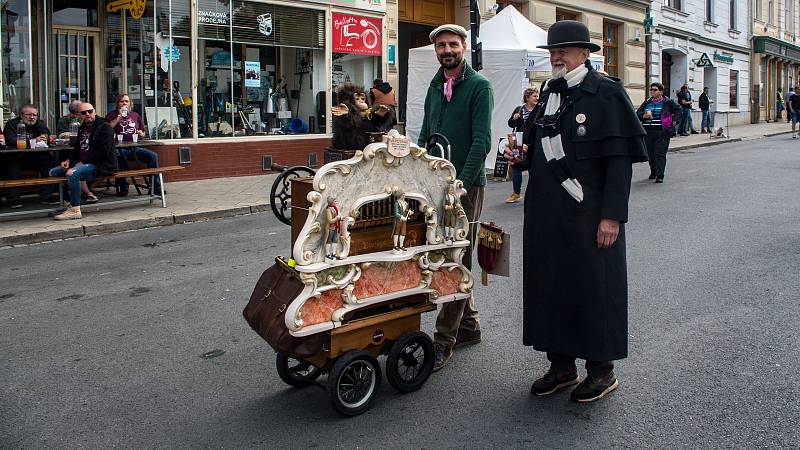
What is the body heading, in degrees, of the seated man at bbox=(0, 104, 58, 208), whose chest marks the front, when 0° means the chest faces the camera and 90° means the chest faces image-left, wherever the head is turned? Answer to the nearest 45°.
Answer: approximately 0°

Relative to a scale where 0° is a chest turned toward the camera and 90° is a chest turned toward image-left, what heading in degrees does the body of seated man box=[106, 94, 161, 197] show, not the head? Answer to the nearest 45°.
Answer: approximately 0°

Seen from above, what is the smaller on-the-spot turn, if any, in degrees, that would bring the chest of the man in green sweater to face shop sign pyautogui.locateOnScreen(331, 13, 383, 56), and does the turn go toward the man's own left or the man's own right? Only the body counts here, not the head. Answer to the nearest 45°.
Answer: approximately 135° to the man's own right

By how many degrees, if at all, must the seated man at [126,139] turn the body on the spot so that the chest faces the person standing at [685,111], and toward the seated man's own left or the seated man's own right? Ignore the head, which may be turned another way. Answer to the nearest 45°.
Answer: approximately 135° to the seated man's own left

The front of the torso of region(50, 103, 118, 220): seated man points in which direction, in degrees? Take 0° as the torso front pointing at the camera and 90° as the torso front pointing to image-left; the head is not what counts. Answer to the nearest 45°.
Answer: approximately 45°

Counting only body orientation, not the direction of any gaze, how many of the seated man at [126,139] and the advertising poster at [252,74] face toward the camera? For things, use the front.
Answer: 2

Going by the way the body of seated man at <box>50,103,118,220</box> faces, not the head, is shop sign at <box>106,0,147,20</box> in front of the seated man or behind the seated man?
behind
